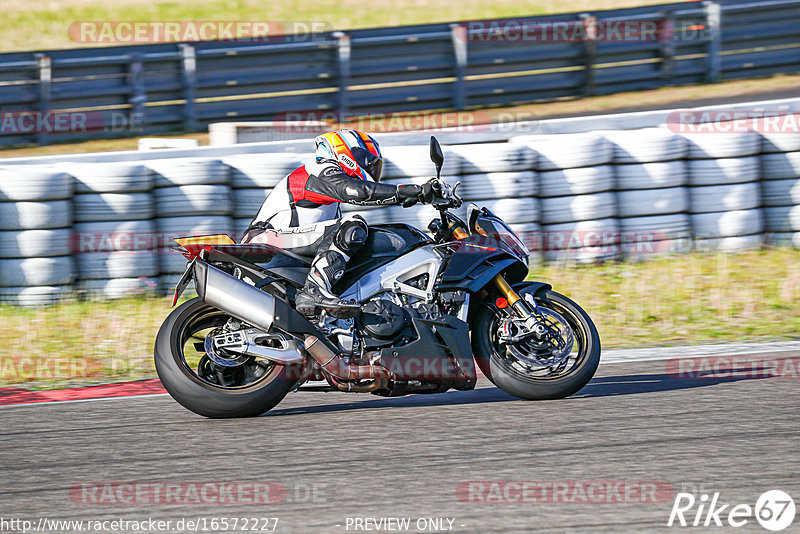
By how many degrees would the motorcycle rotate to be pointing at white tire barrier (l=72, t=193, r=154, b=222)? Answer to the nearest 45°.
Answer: approximately 135° to its left

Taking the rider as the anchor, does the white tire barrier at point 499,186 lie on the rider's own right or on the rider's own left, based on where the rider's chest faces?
on the rider's own left

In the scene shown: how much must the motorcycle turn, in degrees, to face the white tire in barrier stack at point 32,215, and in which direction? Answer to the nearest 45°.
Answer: approximately 135° to its left

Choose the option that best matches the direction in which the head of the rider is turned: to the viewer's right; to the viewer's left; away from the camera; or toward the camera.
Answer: to the viewer's right

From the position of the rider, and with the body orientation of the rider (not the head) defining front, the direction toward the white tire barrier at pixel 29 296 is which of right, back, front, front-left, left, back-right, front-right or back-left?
back-left

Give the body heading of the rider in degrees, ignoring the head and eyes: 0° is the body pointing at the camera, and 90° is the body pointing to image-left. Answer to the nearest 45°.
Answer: approximately 270°

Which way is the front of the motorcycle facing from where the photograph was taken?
facing to the right of the viewer

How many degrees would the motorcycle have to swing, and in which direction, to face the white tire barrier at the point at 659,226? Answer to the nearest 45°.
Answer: approximately 45° to its left

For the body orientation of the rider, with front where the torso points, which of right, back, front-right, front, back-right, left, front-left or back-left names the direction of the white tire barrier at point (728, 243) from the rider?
front-left

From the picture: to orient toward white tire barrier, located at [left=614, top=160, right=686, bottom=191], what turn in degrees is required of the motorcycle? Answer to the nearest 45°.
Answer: approximately 45° to its left

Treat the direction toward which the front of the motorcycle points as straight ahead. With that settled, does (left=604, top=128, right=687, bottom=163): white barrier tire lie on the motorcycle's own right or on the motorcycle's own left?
on the motorcycle's own left
